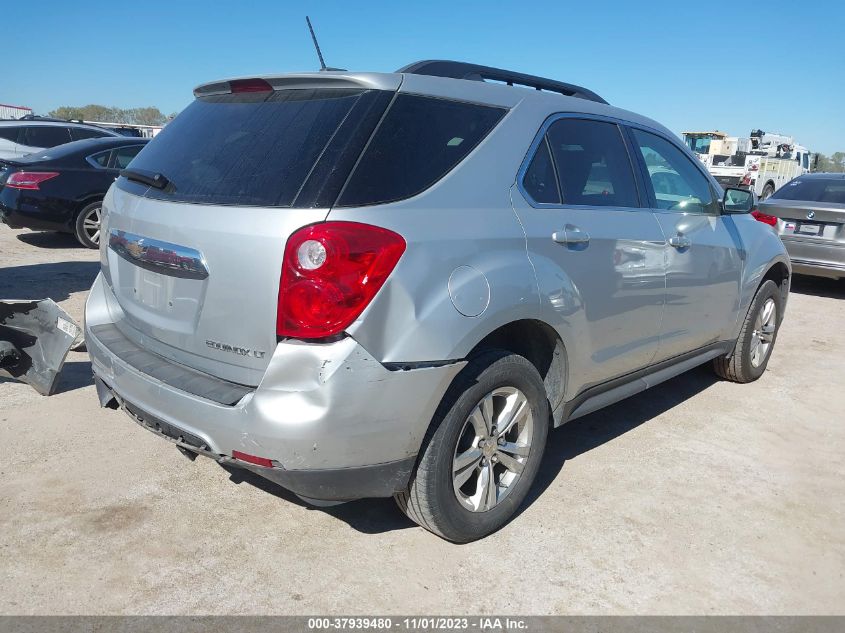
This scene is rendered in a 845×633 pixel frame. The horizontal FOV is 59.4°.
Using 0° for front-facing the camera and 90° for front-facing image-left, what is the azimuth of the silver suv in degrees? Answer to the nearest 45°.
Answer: approximately 225°

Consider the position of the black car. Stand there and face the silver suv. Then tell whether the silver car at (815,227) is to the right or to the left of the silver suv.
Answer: left

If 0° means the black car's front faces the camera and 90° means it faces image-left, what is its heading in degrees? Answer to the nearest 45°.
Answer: approximately 225°

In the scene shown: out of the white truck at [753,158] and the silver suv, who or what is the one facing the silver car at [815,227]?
the silver suv

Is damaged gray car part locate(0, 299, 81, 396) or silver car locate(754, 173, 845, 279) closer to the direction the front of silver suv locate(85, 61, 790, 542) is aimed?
the silver car

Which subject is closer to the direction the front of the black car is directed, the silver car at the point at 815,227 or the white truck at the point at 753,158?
the white truck

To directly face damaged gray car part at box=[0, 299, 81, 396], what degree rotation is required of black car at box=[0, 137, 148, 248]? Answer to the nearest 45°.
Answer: approximately 135° to its right

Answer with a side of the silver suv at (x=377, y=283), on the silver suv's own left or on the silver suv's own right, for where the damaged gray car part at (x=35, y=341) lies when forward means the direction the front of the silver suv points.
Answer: on the silver suv's own left
